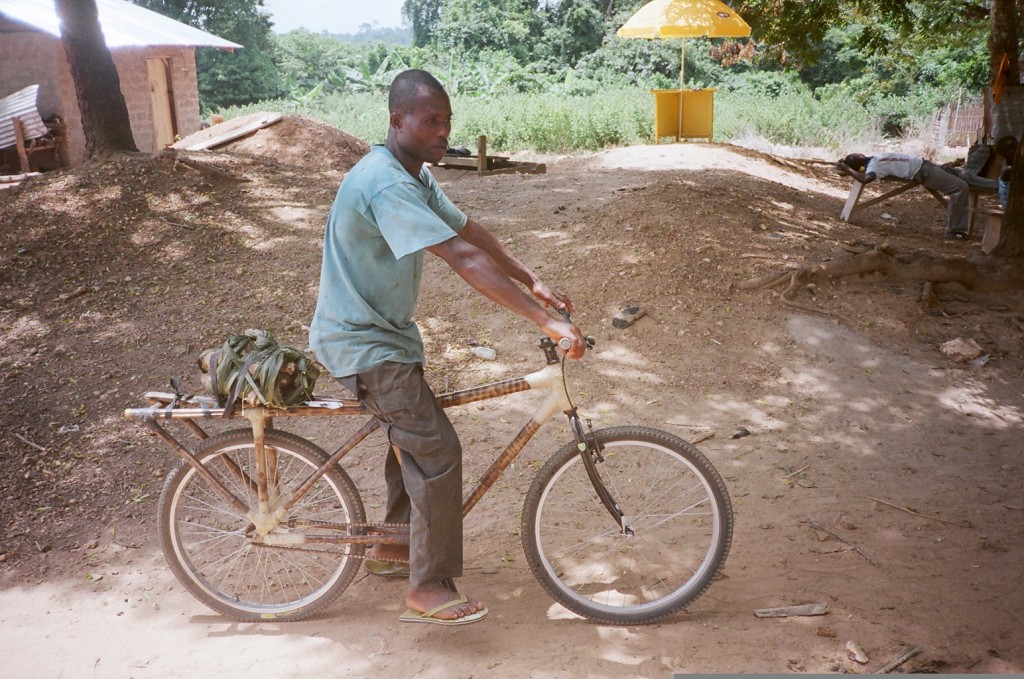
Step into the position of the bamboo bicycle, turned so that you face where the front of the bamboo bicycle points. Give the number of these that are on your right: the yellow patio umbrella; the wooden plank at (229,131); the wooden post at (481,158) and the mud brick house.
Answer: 0

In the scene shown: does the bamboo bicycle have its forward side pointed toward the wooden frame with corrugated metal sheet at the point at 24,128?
no

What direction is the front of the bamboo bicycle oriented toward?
to the viewer's right

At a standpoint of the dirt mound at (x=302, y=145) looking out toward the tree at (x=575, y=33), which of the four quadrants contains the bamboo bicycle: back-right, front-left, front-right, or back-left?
back-right

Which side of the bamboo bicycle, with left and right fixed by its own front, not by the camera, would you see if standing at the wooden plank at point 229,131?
left

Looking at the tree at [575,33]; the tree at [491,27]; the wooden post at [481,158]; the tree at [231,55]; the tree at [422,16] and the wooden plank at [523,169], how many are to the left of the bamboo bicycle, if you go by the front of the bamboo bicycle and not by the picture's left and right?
6

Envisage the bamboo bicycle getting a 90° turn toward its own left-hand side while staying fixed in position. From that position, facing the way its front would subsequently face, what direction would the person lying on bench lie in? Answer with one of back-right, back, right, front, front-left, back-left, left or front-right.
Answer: front-right

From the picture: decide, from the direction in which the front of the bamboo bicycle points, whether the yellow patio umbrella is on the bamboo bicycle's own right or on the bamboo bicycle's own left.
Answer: on the bamboo bicycle's own left

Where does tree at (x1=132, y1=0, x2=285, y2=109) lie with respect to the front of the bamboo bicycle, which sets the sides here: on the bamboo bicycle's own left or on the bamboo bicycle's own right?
on the bamboo bicycle's own left

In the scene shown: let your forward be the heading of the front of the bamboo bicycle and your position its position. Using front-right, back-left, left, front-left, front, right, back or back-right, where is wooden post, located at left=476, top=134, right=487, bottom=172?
left

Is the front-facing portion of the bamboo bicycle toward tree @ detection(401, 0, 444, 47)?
no

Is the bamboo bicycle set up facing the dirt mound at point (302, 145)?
no

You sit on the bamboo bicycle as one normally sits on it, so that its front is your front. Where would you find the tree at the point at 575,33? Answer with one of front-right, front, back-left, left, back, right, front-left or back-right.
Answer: left

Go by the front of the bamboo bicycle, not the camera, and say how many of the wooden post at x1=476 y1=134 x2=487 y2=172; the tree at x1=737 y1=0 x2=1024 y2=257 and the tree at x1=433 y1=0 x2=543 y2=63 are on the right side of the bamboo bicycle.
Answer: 0

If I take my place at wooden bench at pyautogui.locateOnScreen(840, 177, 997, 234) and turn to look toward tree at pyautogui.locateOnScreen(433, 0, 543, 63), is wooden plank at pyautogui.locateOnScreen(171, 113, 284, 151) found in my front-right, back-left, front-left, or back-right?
front-left

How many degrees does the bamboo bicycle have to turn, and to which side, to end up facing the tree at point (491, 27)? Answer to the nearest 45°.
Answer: approximately 90° to its left
